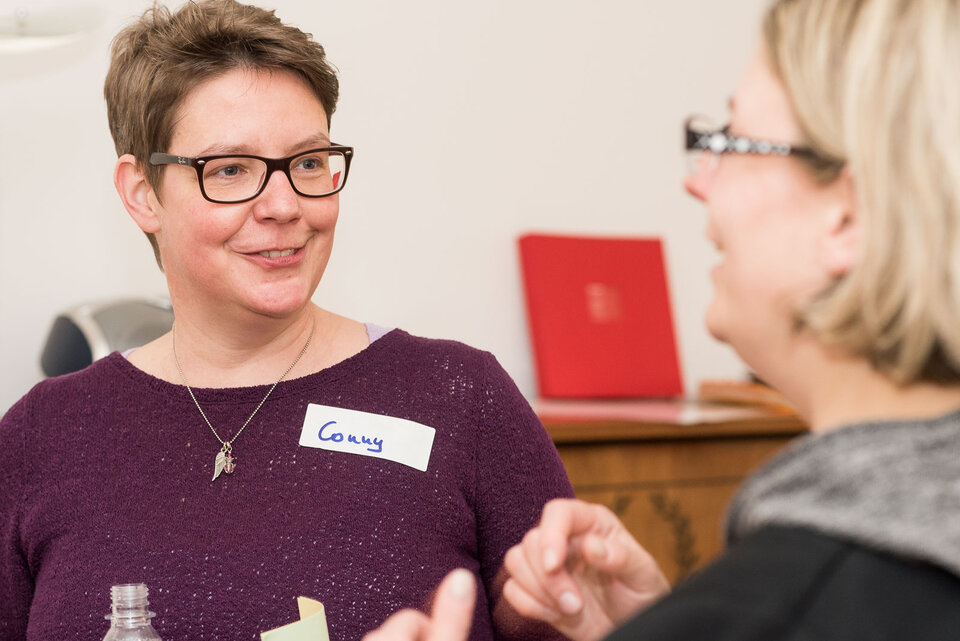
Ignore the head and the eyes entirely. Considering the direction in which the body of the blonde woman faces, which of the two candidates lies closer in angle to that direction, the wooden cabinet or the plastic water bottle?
the plastic water bottle

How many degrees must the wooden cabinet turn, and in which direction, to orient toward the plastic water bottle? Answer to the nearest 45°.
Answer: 0° — it already faces it

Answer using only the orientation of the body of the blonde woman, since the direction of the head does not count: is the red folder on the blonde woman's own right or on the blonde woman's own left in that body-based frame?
on the blonde woman's own right

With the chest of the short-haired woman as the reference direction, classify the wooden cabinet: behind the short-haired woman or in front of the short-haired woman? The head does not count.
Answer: behind

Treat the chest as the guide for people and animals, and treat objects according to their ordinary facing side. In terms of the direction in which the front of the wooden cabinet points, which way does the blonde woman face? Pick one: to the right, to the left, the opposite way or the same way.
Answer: to the right

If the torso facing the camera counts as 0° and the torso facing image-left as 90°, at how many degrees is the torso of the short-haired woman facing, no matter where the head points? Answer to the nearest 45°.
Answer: approximately 0°

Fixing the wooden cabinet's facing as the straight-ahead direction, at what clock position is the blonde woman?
The blonde woman is roughly at 12 o'clock from the wooden cabinet.

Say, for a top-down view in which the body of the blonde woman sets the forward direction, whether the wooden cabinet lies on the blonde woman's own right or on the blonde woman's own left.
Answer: on the blonde woman's own right

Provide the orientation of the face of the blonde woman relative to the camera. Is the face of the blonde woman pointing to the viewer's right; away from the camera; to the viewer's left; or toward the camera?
to the viewer's left

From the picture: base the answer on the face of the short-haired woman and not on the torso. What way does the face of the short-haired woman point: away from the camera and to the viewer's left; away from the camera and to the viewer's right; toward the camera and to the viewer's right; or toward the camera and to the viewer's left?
toward the camera and to the viewer's right

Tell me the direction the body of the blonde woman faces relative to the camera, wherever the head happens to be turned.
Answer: to the viewer's left
